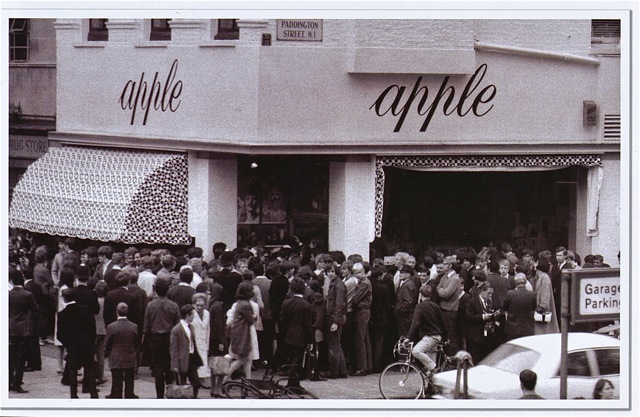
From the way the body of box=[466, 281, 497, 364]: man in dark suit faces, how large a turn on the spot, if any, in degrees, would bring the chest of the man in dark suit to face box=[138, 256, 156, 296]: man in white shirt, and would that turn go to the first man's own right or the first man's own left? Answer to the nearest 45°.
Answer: approximately 135° to the first man's own right

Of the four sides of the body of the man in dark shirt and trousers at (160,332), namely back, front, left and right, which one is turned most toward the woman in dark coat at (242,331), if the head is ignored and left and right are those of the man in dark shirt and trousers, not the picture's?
right

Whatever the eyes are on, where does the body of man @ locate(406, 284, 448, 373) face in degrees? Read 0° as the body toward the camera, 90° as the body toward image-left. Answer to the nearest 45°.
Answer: approximately 135°

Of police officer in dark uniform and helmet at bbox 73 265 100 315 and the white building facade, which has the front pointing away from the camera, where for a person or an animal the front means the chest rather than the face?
the police officer in dark uniform and helmet

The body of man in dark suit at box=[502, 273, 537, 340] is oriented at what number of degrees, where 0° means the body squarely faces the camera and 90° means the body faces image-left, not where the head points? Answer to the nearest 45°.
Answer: approximately 180°

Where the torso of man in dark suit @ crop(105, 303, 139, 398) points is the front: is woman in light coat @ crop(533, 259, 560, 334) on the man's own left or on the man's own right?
on the man's own right

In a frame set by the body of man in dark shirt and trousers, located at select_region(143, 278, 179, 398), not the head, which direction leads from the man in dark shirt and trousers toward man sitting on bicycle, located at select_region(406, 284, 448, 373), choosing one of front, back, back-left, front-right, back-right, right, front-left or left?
right

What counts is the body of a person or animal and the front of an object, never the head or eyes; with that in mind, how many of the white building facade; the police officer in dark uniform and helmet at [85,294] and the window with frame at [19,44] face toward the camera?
2

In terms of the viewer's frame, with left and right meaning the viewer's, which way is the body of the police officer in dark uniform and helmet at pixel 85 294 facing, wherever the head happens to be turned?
facing away from the viewer

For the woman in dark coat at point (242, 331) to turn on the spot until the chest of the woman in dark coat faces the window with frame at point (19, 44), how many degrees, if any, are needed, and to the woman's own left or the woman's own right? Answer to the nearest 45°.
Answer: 0° — they already face it

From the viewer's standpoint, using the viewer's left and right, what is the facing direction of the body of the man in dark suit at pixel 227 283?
facing away from the viewer

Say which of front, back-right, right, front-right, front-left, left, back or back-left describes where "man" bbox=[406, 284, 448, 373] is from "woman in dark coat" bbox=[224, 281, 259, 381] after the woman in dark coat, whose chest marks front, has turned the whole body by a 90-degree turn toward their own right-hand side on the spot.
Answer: left

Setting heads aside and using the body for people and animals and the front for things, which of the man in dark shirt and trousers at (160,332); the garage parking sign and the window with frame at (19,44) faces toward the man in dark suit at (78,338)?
the window with frame

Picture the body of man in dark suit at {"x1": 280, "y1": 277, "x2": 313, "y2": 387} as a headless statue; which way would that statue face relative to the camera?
away from the camera

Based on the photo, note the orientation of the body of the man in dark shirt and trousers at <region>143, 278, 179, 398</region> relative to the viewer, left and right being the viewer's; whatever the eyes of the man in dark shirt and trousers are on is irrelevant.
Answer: facing away from the viewer

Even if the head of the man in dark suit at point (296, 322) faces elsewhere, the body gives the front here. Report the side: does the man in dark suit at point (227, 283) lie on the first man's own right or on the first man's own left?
on the first man's own left
